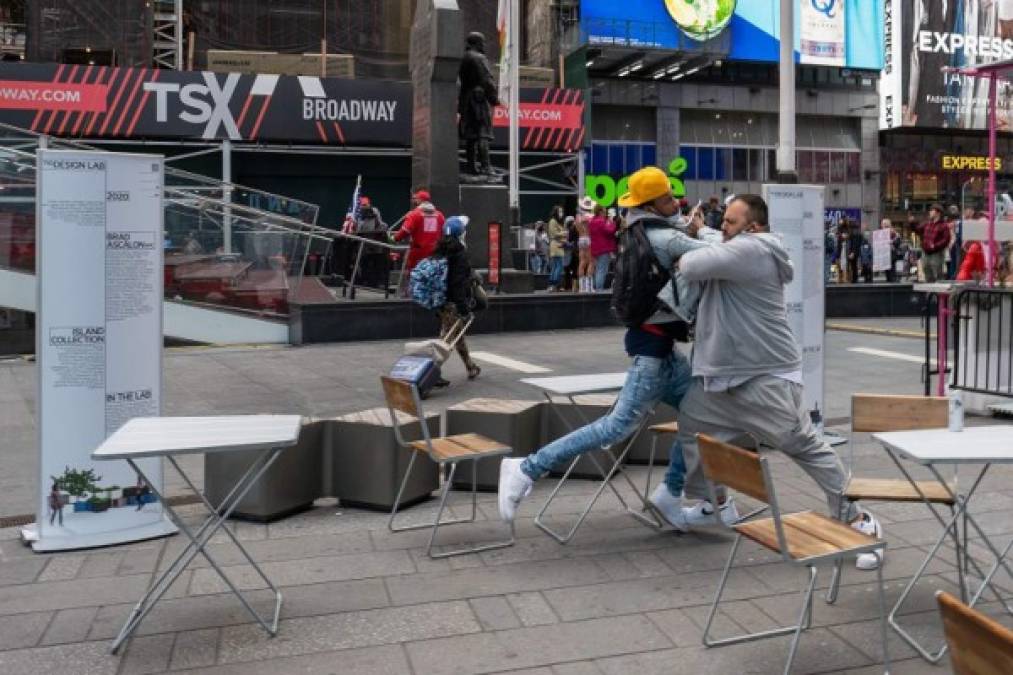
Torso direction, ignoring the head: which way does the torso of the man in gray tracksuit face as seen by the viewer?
to the viewer's left

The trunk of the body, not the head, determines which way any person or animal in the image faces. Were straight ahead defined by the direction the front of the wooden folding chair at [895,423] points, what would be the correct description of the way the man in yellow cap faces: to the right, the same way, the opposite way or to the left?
to the left

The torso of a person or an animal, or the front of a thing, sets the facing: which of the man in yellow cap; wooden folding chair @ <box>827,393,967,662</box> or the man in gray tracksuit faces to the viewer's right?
the man in yellow cap

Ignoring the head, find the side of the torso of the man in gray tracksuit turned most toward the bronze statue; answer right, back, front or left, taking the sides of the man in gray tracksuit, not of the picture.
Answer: right

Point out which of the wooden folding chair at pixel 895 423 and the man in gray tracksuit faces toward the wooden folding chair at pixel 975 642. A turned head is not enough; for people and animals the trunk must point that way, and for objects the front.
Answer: the wooden folding chair at pixel 895 423

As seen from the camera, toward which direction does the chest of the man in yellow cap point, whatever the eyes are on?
to the viewer's right

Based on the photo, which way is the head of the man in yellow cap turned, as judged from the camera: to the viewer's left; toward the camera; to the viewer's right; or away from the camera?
to the viewer's right

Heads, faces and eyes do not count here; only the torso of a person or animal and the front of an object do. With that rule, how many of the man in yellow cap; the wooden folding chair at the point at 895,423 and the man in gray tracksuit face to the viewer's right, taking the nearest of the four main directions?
1

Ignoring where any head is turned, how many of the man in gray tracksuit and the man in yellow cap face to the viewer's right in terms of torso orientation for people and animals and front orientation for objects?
1

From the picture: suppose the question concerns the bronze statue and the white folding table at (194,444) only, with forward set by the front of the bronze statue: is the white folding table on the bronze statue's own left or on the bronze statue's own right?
on the bronze statue's own right

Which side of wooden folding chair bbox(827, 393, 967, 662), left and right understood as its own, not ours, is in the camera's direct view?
front

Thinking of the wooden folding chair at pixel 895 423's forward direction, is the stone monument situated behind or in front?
behind
